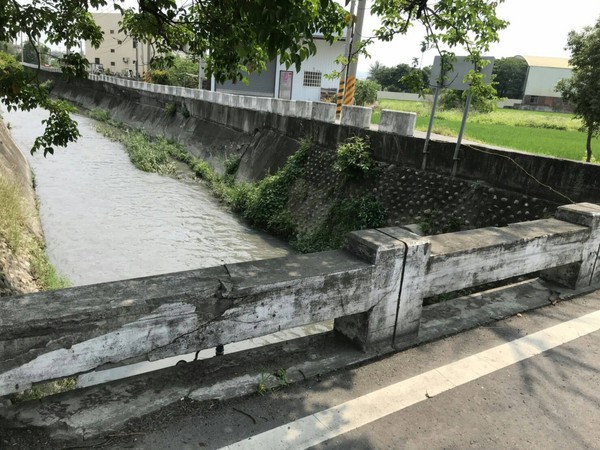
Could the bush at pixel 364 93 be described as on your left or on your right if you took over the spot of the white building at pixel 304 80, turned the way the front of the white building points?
on your left

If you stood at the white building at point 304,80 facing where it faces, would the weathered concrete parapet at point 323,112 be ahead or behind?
ahead

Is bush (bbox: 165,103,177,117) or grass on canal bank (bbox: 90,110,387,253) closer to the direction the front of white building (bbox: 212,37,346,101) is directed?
the grass on canal bank

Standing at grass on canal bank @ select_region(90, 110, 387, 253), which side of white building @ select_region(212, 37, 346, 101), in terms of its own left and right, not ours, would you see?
front

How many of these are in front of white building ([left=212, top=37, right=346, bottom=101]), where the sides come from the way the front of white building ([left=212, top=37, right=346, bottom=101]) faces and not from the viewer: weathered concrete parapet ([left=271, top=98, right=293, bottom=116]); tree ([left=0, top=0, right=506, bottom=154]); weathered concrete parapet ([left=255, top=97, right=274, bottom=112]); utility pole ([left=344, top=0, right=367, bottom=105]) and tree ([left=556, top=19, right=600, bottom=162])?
5

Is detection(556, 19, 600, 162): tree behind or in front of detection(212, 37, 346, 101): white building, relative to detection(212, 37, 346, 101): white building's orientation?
in front

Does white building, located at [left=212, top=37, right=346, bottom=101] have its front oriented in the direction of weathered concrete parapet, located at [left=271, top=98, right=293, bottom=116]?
yes

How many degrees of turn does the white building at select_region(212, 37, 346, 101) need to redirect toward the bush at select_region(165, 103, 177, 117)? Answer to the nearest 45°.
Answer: approximately 45° to its right

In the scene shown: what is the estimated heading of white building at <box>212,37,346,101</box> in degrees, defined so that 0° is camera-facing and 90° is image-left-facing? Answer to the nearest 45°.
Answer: approximately 0°

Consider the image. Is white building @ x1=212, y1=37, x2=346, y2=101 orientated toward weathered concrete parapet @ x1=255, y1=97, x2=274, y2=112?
yes

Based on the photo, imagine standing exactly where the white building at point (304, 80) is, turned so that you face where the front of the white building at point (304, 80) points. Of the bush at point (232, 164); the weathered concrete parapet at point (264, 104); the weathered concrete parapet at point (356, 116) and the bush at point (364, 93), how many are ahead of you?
3

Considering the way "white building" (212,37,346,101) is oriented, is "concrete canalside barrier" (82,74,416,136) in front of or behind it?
in front

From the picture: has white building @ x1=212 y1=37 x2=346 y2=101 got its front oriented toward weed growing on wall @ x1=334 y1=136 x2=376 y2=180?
yes

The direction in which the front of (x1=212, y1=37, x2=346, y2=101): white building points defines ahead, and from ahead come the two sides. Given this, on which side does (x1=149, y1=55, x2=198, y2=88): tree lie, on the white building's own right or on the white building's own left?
on the white building's own right
